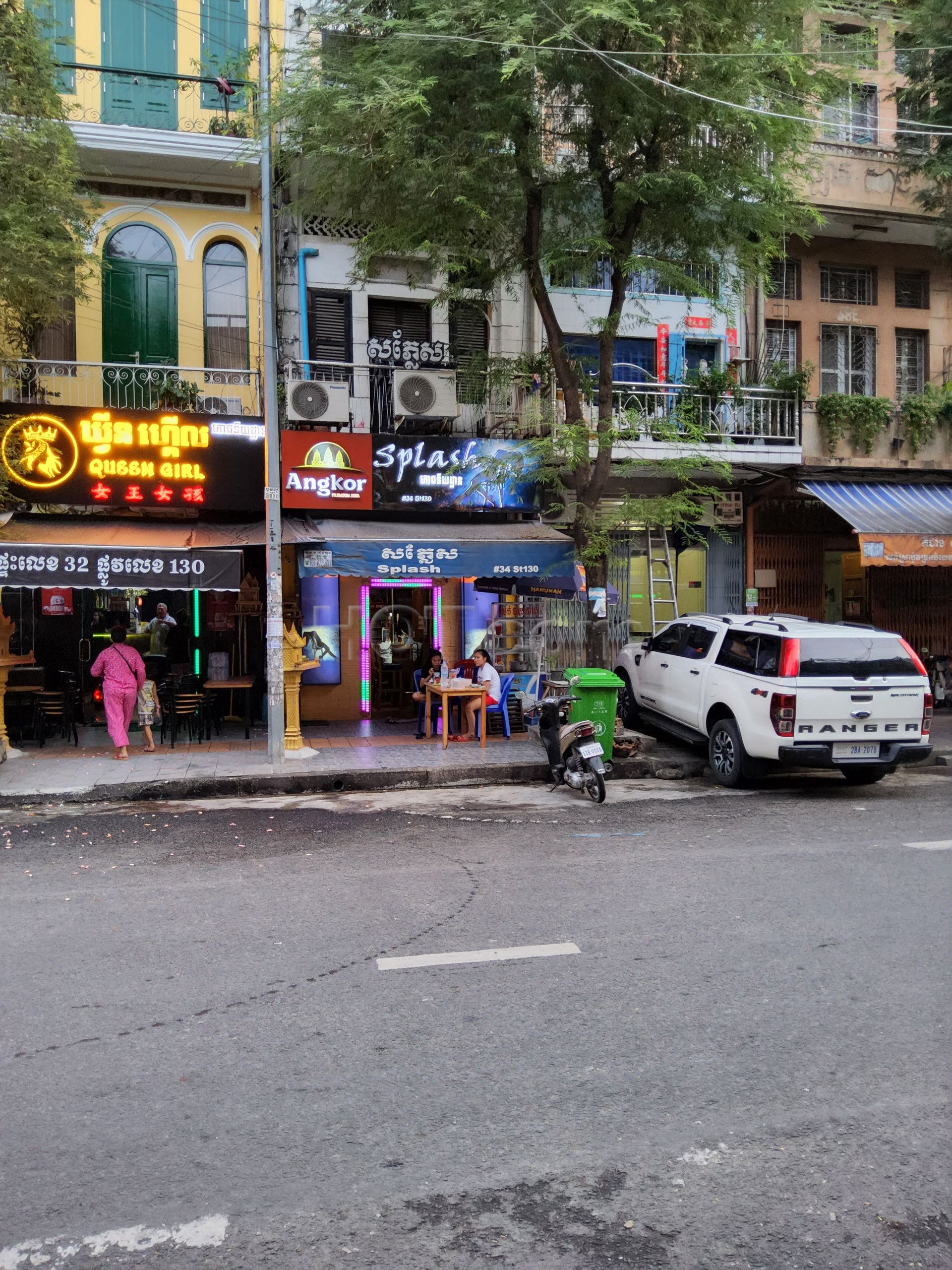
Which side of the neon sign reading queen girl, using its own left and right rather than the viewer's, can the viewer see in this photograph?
front

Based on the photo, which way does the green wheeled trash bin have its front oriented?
toward the camera

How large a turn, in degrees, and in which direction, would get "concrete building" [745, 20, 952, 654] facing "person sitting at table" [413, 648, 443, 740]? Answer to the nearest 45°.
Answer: approximately 45° to its right

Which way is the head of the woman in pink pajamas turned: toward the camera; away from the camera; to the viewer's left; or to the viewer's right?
away from the camera

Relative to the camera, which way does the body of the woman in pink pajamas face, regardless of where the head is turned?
away from the camera

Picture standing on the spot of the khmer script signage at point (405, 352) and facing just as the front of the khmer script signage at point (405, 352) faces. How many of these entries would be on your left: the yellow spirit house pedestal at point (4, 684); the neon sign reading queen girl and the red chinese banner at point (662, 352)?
1

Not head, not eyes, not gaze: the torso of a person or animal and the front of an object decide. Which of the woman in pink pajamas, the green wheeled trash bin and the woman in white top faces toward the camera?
the green wheeled trash bin

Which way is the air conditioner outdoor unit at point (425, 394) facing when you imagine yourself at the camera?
facing the viewer

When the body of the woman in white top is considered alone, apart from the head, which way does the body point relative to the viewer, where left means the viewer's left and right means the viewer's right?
facing to the left of the viewer

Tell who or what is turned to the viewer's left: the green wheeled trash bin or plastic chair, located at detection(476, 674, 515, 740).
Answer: the plastic chair

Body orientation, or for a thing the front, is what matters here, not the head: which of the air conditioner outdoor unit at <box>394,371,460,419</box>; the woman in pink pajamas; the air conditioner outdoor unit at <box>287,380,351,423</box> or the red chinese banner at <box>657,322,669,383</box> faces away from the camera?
the woman in pink pajamas

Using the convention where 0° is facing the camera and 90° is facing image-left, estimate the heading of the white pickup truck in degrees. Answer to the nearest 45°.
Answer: approximately 135°

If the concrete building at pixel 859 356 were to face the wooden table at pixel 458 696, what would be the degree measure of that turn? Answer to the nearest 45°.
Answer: approximately 45° to its right

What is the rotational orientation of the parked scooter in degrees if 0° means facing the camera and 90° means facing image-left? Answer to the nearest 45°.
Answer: approximately 135°

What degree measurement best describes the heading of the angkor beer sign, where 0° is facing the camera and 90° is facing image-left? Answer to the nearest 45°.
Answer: approximately 0°

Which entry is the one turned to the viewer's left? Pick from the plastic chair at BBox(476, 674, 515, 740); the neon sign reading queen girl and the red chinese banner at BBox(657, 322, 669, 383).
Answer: the plastic chair
